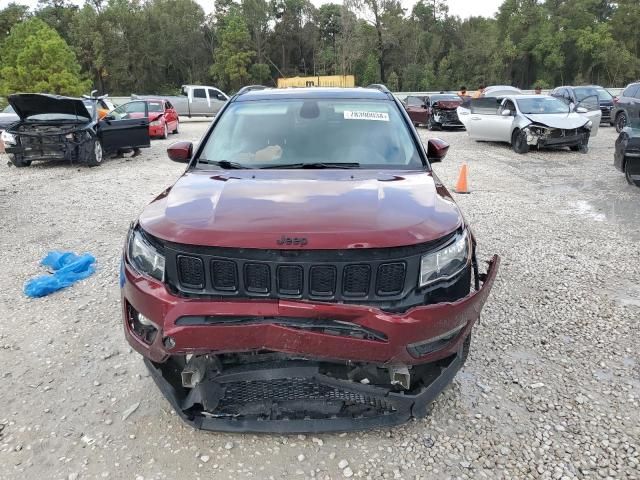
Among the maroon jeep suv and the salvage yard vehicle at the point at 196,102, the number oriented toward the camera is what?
1

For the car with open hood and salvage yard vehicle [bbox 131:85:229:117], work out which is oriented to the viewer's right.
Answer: the salvage yard vehicle

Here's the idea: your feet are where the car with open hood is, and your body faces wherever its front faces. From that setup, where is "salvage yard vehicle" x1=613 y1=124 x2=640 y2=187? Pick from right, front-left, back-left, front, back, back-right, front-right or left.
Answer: left

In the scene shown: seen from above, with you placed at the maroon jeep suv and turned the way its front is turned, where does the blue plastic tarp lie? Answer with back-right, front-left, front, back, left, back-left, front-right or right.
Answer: back-right

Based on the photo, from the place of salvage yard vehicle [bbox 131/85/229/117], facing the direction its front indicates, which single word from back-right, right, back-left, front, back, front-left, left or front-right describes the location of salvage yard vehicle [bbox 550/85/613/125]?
front-right

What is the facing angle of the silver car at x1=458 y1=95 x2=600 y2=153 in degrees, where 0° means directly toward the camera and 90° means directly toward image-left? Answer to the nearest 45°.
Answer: approximately 315°

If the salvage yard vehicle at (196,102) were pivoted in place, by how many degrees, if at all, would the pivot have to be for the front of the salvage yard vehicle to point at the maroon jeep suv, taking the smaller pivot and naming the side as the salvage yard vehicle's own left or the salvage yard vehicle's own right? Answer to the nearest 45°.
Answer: approximately 90° to the salvage yard vehicle's own right

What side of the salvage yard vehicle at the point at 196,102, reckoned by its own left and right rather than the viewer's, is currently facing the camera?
right

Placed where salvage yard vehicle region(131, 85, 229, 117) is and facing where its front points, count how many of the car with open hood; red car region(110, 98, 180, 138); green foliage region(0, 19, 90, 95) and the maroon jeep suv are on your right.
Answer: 3

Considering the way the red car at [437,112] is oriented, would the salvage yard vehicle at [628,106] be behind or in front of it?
in front

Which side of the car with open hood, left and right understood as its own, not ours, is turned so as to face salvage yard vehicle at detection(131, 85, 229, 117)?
back

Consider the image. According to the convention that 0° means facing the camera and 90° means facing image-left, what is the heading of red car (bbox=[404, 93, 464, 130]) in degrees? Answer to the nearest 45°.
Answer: approximately 315°
